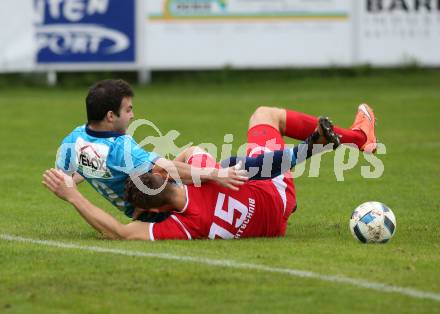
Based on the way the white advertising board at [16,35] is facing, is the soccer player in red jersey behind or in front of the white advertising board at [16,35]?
in front

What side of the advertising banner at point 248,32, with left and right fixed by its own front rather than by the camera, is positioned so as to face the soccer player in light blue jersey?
front

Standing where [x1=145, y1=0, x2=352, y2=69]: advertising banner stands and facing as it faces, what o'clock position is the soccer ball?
The soccer ball is roughly at 12 o'clock from the advertising banner.

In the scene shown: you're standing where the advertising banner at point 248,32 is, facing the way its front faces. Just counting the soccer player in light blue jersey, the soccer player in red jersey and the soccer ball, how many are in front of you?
3

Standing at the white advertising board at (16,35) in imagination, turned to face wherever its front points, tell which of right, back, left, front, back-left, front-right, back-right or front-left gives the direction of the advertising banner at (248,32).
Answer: left

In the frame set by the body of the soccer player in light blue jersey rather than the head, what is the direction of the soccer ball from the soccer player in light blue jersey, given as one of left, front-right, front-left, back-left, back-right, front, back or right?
front-right

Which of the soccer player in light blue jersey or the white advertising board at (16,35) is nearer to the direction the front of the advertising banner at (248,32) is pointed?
the soccer player in light blue jersey

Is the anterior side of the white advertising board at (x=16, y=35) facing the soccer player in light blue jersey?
yes

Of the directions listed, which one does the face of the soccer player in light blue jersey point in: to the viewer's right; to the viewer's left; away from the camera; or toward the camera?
to the viewer's right

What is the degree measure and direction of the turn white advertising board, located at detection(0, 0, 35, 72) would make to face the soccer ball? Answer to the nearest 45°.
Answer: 0° — it already faces it
